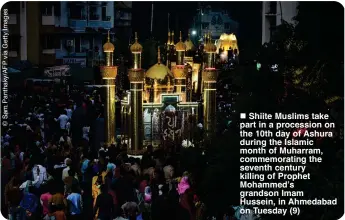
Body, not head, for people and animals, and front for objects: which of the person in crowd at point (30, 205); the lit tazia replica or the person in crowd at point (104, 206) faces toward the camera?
the lit tazia replica

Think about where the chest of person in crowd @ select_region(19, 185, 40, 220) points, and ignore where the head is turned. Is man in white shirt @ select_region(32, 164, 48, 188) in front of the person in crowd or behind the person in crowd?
in front

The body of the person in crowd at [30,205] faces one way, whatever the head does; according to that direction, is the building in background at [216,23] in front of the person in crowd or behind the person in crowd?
in front

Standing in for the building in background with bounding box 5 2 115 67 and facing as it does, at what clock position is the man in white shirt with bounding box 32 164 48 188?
The man in white shirt is roughly at 12 o'clock from the building in background.

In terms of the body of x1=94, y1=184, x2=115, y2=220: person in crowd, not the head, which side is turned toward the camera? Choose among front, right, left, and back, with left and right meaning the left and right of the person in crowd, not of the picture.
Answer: back

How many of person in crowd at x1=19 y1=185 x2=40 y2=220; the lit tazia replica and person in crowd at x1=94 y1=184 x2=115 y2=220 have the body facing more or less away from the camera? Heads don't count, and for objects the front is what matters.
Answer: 2

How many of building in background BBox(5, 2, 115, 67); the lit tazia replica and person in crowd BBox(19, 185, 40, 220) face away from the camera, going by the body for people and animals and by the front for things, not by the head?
1

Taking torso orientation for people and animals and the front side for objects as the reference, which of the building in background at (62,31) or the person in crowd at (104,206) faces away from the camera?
the person in crowd

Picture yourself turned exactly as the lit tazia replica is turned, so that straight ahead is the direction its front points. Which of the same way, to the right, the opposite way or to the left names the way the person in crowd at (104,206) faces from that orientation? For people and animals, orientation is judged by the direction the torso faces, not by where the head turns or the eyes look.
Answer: the opposite way

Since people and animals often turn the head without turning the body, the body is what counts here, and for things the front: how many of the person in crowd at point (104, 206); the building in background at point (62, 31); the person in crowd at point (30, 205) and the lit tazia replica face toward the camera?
2

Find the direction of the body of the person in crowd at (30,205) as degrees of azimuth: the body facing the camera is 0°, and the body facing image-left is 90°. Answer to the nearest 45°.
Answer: approximately 180°
